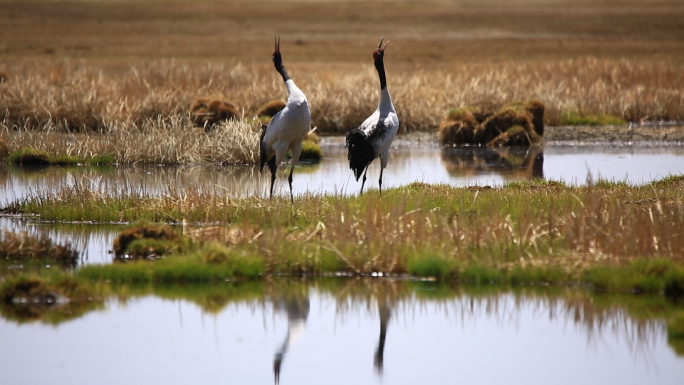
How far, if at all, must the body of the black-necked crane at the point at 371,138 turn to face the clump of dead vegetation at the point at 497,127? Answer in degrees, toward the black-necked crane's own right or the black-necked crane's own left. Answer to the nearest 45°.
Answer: approximately 45° to the black-necked crane's own left

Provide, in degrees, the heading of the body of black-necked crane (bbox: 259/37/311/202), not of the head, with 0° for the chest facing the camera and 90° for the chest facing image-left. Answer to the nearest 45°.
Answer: approximately 315°

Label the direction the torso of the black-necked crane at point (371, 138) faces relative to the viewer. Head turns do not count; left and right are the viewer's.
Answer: facing away from the viewer and to the right of the viewer

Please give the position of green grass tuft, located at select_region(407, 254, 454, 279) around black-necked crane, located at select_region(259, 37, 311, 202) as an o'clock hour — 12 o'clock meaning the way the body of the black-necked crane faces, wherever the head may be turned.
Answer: The green grass tuft is roughly at 1 o'clock from the black-necked crane.

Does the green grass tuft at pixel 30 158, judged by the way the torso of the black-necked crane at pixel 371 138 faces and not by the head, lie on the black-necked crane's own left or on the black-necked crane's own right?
on the black-necked crane's own left

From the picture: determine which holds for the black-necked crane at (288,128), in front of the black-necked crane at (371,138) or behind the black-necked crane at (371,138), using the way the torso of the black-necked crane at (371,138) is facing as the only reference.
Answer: behind
